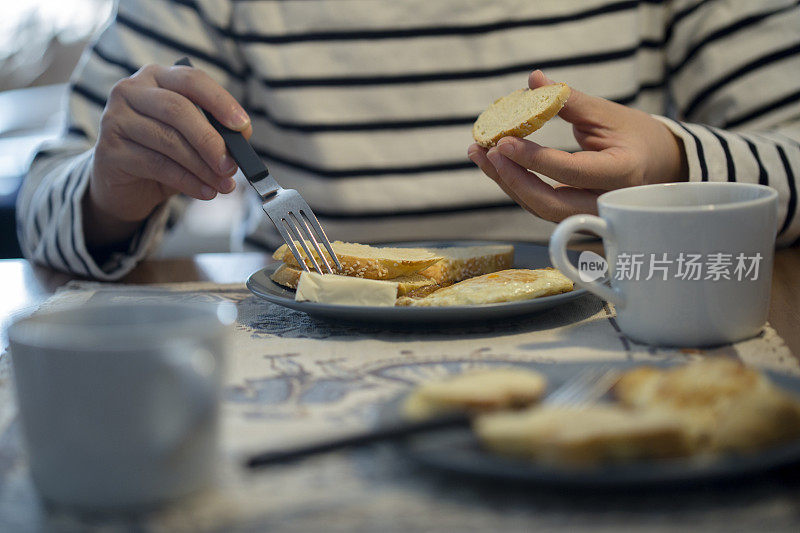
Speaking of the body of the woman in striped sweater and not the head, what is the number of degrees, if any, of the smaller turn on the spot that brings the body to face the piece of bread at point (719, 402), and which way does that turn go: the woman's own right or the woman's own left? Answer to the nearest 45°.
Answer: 0° — they already face it

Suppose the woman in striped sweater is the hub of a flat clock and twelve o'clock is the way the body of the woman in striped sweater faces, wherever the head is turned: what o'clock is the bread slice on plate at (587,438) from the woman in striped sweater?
The bread slice on plate is roughly at 12 o'clock from the woman in striped sweater.

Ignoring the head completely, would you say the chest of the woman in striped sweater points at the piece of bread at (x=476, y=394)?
yes

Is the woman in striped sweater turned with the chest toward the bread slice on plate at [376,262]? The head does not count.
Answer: yes

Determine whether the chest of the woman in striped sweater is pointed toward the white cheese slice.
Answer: yes

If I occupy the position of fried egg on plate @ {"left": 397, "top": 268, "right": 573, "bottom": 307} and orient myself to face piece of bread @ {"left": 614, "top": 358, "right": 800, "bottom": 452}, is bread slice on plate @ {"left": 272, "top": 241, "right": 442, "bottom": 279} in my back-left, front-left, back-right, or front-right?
back-right

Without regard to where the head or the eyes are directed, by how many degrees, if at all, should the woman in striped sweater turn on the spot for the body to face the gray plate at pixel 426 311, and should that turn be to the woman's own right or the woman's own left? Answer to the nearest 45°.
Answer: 0° — they already face it

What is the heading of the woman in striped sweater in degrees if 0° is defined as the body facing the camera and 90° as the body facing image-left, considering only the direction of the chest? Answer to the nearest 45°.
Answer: approximately 0°

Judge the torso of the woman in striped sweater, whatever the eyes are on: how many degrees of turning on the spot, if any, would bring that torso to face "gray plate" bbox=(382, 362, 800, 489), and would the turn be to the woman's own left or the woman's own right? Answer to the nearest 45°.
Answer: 0° — they already face it

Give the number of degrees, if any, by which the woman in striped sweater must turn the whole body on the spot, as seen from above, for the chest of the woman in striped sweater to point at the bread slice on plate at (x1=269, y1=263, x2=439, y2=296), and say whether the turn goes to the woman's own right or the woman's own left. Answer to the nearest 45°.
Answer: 0° — they already face it
